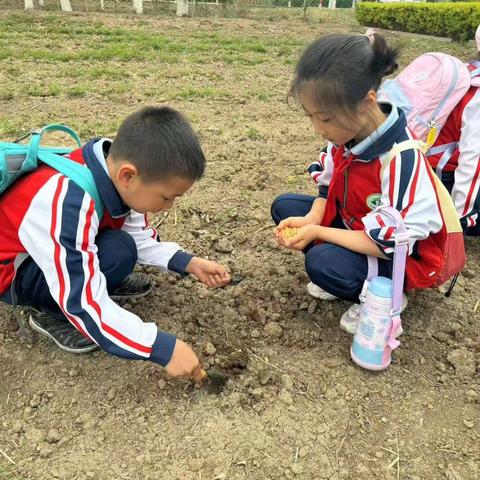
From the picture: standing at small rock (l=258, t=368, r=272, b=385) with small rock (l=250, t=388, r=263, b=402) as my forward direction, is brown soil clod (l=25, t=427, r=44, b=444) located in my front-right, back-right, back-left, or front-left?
front-right

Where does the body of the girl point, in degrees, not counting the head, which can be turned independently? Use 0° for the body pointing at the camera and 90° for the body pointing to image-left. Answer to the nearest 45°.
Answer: approximately 45°

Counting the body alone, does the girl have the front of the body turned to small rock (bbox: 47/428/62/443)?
yes

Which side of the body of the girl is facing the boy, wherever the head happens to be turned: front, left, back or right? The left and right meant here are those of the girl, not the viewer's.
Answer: front

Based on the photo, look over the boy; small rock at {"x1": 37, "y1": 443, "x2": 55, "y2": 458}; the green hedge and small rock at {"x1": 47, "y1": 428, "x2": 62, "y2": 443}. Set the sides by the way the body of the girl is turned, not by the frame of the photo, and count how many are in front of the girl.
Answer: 3

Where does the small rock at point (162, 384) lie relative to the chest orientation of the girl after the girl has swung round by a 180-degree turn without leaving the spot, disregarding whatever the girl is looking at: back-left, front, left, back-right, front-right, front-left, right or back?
back

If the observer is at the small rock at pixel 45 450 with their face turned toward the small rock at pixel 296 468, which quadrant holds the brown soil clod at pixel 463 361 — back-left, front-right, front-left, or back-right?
front-left

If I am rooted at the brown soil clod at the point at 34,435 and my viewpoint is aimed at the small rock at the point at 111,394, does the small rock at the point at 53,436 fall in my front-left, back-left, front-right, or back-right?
front-right

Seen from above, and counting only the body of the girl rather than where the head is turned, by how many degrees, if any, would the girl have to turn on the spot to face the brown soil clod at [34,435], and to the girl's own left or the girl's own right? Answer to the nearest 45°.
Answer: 0° — they already face it

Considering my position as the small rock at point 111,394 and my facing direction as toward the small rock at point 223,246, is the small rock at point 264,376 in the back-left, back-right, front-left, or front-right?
front-right

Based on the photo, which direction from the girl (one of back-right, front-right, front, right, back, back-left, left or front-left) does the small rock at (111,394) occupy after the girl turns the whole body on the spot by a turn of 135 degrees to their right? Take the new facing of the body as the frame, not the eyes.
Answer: back-left

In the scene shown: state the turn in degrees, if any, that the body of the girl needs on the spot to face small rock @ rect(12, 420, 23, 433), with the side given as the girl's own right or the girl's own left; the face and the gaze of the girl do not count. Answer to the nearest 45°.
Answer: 0° — they already face it

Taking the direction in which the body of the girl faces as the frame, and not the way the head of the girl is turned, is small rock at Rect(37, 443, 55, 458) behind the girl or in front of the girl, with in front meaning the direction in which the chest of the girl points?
in front

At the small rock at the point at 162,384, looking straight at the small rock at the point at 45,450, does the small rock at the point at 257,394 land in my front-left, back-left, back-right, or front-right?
back-left
